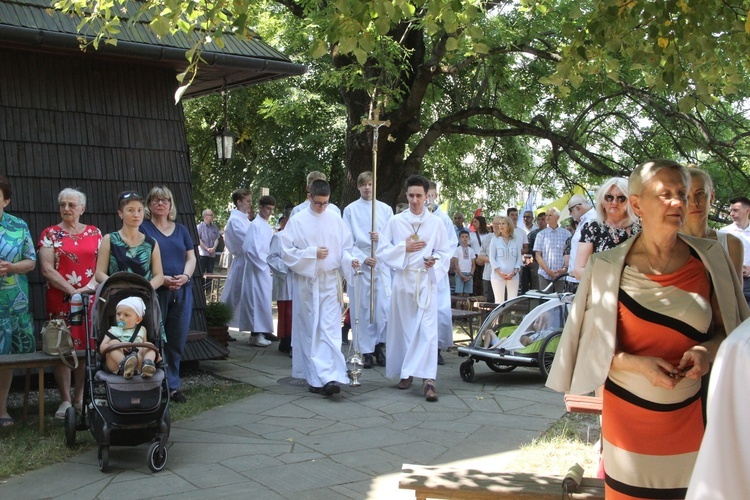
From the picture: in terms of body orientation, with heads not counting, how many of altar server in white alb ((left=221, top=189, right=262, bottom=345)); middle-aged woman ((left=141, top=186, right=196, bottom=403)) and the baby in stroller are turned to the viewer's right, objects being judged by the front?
1

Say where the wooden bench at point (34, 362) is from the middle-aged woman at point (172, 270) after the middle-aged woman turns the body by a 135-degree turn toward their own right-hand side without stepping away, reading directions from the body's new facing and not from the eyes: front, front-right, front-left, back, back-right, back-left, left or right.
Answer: left

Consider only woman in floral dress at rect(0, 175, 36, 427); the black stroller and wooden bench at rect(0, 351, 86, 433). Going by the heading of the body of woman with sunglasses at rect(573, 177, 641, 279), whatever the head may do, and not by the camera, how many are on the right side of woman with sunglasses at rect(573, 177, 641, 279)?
3

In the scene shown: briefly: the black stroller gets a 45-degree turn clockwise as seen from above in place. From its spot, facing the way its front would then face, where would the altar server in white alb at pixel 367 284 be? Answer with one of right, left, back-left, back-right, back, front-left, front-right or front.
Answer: back

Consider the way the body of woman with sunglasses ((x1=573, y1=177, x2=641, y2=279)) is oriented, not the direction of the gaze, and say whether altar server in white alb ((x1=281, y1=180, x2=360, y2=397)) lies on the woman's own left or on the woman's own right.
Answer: on the woman's own right

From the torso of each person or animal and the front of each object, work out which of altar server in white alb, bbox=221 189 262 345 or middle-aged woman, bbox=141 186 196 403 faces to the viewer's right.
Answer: the altar server in white alb

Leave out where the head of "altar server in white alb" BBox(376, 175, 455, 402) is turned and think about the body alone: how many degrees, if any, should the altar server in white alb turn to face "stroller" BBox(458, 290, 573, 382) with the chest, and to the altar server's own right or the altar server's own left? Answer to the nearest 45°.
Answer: approximately 90° to the altar server's own left

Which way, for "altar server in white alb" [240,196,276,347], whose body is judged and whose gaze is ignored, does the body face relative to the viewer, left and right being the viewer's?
facing the viewer and to the right of the viewer

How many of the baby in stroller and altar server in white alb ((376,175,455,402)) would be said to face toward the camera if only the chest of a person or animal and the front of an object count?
2

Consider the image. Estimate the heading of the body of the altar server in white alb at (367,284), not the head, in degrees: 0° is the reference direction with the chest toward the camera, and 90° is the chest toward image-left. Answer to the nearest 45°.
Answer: approximately 0°

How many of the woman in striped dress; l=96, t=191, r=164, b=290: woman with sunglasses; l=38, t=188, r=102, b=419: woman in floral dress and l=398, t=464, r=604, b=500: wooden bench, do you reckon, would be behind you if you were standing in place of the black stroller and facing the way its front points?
2
